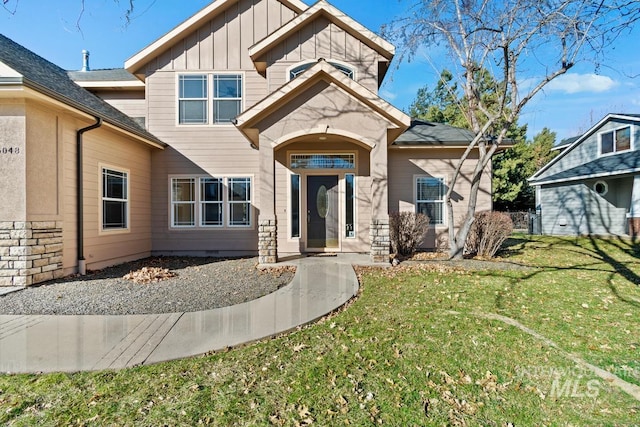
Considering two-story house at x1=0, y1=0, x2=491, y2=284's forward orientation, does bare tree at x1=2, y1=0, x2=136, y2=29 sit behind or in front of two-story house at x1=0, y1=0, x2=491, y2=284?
in front

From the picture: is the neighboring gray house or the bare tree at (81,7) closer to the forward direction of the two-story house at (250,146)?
the bare tree

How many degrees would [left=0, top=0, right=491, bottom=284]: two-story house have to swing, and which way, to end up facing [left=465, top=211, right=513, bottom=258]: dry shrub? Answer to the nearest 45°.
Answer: approximately 90° to its left

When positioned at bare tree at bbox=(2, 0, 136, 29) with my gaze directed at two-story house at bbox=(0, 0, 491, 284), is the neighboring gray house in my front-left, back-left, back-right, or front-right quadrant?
front-right

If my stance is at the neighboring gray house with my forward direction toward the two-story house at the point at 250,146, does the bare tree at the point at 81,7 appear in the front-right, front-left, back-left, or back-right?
front-left

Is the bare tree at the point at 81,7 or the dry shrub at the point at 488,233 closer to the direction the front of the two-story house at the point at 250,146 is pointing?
the bare tree

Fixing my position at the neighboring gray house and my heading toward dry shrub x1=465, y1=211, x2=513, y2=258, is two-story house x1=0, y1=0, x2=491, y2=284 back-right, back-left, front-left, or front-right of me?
front-right

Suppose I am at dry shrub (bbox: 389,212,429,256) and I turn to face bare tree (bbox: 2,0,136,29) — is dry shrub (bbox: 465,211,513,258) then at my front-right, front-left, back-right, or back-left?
back-left

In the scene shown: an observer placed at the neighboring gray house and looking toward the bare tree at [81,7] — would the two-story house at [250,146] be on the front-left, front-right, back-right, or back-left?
front-right

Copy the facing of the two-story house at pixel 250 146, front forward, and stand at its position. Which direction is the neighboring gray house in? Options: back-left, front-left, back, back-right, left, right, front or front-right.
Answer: left

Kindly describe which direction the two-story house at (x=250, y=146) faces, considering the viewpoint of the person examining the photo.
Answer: facing the viewer
